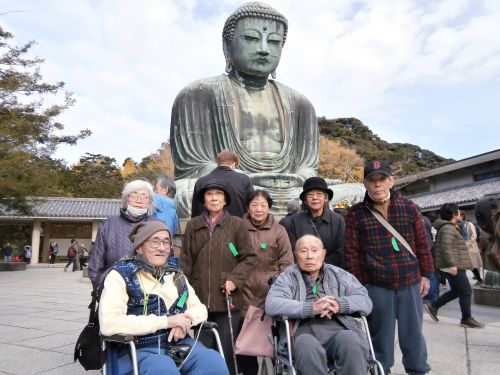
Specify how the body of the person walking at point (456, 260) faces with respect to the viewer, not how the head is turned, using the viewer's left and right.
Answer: facing to the right of the viewer

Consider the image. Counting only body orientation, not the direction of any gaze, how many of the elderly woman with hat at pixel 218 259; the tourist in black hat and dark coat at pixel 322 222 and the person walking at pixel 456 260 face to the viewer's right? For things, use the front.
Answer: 1

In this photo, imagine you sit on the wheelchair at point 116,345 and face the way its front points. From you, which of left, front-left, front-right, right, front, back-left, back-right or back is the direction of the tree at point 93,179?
back-left

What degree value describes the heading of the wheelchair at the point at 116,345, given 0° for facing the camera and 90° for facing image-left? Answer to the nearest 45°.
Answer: approximately 315°

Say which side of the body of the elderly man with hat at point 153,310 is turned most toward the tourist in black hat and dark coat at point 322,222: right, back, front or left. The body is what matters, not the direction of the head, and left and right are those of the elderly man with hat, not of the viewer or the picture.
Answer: left

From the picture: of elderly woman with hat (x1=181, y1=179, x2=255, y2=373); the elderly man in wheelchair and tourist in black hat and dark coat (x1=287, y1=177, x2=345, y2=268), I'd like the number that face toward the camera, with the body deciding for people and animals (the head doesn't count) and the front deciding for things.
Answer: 3

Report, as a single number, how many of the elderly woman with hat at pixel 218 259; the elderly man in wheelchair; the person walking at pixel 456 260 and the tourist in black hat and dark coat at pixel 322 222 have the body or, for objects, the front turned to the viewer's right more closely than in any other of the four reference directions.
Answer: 1

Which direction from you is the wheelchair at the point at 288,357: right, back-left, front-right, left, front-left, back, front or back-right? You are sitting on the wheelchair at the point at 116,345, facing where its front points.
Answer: front-left

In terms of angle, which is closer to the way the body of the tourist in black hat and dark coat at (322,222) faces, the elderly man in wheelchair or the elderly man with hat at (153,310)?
the elderly man in wheelchair

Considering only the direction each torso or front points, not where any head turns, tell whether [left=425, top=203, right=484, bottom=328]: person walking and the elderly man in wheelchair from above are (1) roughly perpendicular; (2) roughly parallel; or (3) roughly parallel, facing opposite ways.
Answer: roughly perpendicular

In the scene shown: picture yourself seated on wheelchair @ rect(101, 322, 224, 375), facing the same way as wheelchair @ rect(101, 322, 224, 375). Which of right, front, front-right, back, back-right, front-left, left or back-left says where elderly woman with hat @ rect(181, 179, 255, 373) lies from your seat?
left

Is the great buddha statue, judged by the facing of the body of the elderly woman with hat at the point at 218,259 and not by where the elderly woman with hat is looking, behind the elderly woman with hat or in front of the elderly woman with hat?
behind

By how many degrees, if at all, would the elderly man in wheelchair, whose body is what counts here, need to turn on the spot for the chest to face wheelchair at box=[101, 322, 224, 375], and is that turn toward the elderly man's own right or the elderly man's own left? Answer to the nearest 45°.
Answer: approximately 45° to the elderly man's own right
